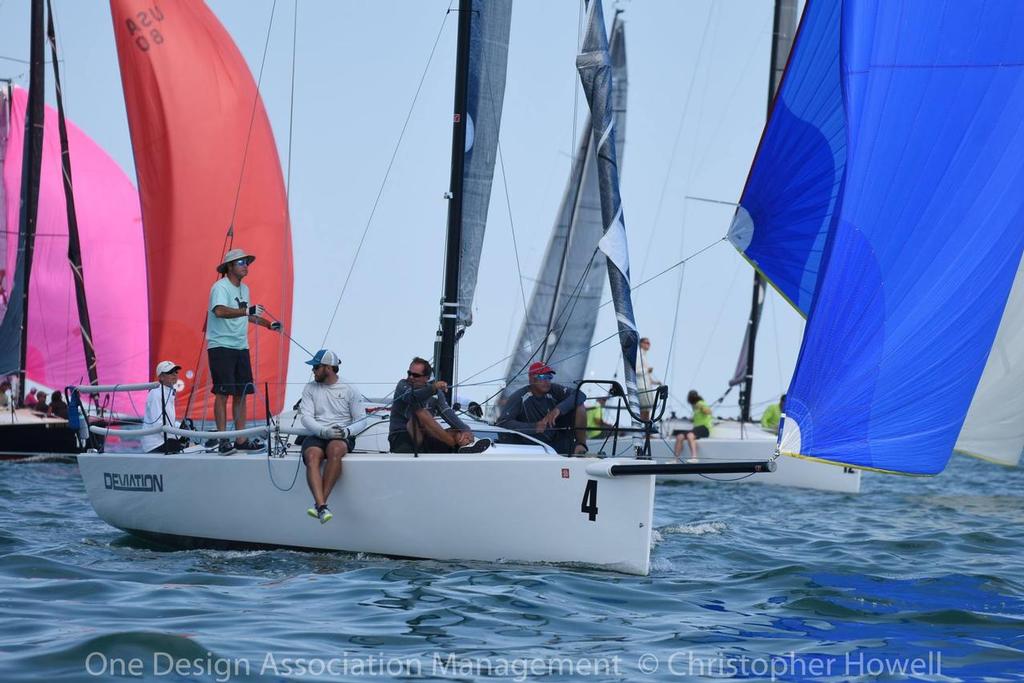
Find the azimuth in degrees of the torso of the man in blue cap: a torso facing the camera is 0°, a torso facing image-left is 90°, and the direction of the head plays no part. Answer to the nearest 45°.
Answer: approximately 0°

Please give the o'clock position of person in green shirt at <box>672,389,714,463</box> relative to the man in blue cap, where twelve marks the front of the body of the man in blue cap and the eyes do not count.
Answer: The person in green shirt is roughly at 7 o'clock from the man in blue cap.

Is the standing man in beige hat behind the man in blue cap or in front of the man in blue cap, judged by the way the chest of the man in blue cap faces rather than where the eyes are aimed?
behind

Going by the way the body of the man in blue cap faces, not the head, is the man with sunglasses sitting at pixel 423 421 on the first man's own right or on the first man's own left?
on the first man's own left

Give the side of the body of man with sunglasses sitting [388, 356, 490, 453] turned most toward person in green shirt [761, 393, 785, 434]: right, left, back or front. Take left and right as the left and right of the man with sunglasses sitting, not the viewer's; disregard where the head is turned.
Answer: left

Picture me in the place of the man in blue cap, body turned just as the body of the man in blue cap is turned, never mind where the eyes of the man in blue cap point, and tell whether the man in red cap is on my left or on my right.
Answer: on my left

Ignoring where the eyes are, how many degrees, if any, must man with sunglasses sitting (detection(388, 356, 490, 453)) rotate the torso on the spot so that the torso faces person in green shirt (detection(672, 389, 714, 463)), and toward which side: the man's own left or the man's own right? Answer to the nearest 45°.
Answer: approximately 135° to the man's own left
